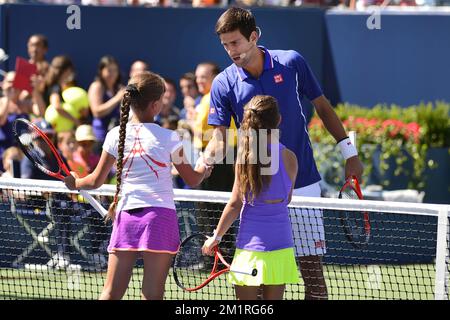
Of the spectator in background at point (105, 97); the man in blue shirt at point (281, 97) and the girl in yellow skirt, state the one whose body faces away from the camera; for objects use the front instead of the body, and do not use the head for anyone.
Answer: the girl in yellow skirt

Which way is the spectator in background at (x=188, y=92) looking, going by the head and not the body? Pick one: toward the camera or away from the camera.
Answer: toward the camera

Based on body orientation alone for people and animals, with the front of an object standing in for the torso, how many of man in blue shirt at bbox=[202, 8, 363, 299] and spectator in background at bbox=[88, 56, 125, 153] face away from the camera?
0

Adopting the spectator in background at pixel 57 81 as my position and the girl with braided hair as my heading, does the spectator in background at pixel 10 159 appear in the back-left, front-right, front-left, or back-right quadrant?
front-right

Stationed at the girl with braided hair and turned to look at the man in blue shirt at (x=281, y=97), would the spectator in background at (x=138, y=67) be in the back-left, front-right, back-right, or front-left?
front-left

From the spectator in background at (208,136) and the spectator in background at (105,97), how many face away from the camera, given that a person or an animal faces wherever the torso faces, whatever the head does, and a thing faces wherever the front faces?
0

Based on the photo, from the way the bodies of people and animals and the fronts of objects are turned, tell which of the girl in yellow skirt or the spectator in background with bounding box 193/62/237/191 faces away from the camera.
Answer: the girl in yellow skirt

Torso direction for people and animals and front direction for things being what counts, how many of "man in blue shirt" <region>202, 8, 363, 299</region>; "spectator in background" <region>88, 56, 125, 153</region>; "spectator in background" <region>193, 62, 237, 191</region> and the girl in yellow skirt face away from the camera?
1

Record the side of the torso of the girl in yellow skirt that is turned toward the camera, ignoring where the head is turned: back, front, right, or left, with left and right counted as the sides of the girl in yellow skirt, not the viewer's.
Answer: back

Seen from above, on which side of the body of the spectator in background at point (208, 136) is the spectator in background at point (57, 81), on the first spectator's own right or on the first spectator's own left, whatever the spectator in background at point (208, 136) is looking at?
on the first spectator's own right

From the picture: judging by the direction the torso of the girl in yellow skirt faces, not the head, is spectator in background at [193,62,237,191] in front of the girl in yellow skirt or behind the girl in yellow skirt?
in front

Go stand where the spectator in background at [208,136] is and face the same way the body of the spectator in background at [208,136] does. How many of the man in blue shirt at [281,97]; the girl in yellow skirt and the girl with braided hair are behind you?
0

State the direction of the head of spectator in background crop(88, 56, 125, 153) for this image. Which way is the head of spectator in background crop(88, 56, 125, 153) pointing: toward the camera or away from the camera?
toward the camera

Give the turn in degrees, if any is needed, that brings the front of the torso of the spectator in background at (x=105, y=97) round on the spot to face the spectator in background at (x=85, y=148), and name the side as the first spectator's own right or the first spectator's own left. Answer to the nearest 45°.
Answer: approximately 45° to the first spectator's own right

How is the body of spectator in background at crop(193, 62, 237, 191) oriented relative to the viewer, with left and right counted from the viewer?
facing the viewer and to the left of the viewer
